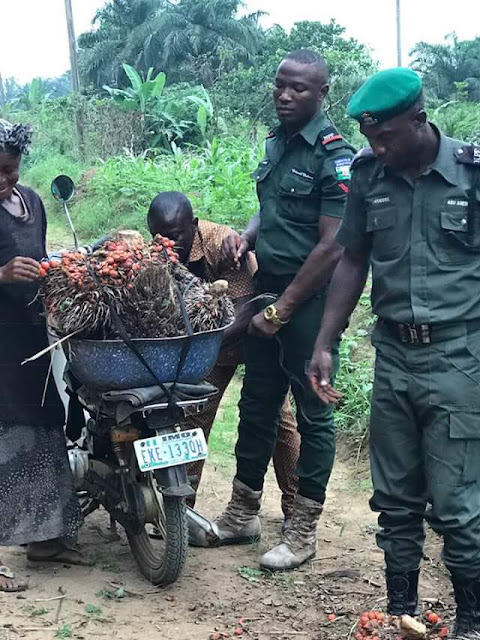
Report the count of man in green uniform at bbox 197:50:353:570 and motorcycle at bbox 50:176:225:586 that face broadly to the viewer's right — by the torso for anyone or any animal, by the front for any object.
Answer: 0

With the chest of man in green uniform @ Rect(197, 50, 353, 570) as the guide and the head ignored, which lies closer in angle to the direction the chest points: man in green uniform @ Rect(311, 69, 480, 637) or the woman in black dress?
the woman in black dress

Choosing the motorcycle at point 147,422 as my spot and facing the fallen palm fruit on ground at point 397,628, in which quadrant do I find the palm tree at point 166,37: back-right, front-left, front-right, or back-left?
back-left

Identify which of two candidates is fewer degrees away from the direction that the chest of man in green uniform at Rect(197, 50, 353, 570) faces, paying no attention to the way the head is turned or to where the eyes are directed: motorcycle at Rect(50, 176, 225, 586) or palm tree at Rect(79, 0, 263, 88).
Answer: the motorcycle

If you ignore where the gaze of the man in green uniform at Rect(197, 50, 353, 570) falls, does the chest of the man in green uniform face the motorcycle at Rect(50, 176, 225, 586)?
yes

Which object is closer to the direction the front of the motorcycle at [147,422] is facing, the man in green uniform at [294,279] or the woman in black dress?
the woman in black dress

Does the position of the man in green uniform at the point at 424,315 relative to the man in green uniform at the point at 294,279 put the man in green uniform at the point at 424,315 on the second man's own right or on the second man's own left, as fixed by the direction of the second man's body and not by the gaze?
on the second man's own left

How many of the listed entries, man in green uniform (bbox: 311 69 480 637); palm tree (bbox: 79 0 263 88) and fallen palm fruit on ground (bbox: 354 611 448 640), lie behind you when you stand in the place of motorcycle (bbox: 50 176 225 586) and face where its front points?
2

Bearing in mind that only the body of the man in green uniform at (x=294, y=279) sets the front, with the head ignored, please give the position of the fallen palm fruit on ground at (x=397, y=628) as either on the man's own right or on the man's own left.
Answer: on the man's own left

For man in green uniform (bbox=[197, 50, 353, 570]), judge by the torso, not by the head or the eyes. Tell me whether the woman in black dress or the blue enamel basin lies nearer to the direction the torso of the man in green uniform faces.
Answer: the blue enamel basin

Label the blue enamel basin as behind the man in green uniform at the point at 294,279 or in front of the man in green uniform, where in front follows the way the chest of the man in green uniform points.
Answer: in front
